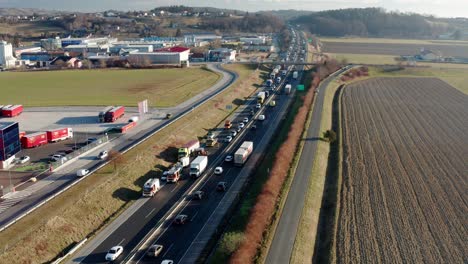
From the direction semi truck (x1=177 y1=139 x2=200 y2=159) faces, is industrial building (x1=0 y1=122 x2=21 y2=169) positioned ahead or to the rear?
ahead

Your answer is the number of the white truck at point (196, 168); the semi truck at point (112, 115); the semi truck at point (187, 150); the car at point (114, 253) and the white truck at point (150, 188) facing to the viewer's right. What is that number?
0

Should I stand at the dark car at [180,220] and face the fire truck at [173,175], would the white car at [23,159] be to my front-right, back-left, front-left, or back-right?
front-left

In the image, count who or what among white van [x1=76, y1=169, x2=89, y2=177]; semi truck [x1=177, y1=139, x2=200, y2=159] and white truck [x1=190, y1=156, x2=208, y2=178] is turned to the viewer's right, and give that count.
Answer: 0

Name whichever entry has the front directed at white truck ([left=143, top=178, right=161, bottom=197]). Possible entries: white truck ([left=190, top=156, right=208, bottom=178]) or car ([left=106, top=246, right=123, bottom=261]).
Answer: white truck ([left=190, top=156, right=208, bottom=178])

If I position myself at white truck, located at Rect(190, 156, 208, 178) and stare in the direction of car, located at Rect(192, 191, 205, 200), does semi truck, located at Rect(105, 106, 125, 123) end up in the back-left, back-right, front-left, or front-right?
back-right

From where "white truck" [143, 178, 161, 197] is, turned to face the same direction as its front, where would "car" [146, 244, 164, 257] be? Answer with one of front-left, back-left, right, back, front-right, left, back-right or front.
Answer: front-left

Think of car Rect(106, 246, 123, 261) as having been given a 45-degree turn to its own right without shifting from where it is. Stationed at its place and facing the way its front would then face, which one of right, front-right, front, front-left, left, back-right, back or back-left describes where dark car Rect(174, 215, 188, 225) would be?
back-right

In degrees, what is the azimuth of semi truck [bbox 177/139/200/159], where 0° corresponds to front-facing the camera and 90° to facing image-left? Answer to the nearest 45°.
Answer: approximately 45°

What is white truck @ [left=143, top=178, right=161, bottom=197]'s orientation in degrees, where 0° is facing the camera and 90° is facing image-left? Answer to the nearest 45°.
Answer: approximately 45°

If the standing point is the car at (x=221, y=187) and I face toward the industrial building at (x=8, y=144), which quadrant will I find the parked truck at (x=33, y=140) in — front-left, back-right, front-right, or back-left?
front-right

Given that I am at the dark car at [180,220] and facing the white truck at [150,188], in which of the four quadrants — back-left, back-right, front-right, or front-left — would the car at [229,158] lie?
front-right

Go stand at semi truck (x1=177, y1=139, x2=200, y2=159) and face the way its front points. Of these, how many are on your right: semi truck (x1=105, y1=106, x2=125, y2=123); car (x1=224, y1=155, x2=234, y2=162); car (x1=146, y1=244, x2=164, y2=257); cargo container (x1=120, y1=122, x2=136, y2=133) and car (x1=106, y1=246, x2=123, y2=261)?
2

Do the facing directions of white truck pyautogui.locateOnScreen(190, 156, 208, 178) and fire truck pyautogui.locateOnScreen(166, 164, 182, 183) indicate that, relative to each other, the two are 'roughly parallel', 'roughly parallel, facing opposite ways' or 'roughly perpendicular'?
roughly parallel
